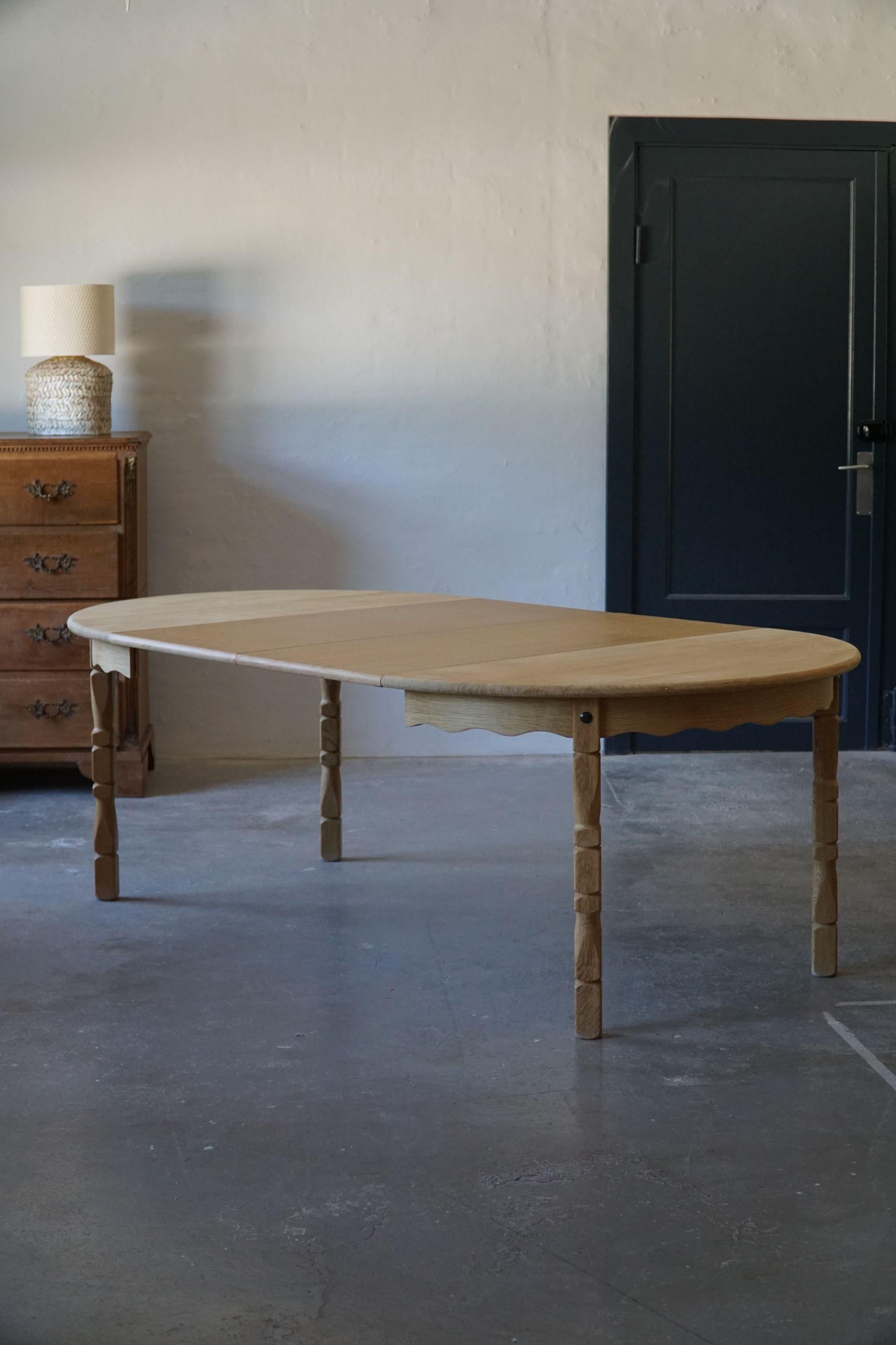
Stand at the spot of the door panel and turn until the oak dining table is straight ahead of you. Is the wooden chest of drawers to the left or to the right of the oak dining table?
right

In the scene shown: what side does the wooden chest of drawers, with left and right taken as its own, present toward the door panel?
left

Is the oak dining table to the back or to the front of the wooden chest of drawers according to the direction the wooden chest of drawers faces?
to the front

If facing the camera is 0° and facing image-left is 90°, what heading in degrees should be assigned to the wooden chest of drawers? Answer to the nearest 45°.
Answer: approximately 0°

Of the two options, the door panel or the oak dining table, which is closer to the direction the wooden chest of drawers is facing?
the oak dining table
